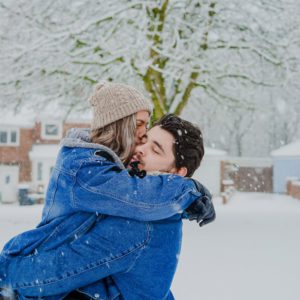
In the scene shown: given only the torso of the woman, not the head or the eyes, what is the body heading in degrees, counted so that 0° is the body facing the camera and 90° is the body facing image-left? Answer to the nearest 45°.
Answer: approximately 270°

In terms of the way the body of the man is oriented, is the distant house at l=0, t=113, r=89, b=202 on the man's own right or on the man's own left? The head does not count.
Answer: on the man's own right

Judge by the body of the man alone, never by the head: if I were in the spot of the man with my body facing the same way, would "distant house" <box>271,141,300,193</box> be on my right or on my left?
on my right

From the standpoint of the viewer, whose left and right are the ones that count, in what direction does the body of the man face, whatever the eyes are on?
facing to the left of the viewer

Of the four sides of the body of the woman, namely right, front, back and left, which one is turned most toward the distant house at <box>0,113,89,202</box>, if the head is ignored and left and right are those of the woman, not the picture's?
left
